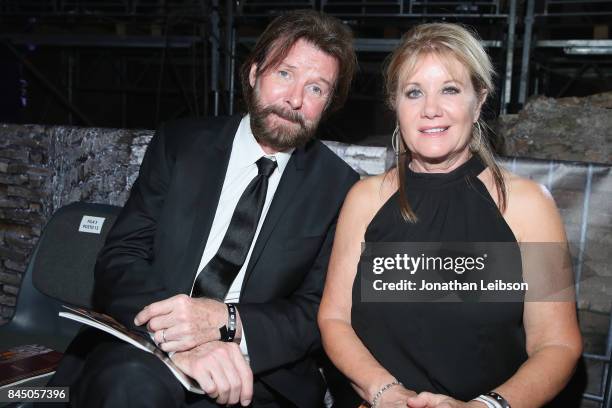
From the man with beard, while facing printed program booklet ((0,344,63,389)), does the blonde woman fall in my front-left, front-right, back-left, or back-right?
back-left

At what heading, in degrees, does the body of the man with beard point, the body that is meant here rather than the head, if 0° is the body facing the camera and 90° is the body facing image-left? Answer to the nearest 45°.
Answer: approximately 0°

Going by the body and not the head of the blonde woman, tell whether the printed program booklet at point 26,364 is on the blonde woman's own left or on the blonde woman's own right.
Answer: on the blonde woman's own right

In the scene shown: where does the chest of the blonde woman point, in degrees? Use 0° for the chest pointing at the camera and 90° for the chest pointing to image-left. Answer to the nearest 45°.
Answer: approximately 0°

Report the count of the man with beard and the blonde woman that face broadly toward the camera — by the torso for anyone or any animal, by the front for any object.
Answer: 2

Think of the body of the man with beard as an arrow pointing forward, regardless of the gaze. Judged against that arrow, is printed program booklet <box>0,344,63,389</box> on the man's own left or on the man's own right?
on the man's own right
